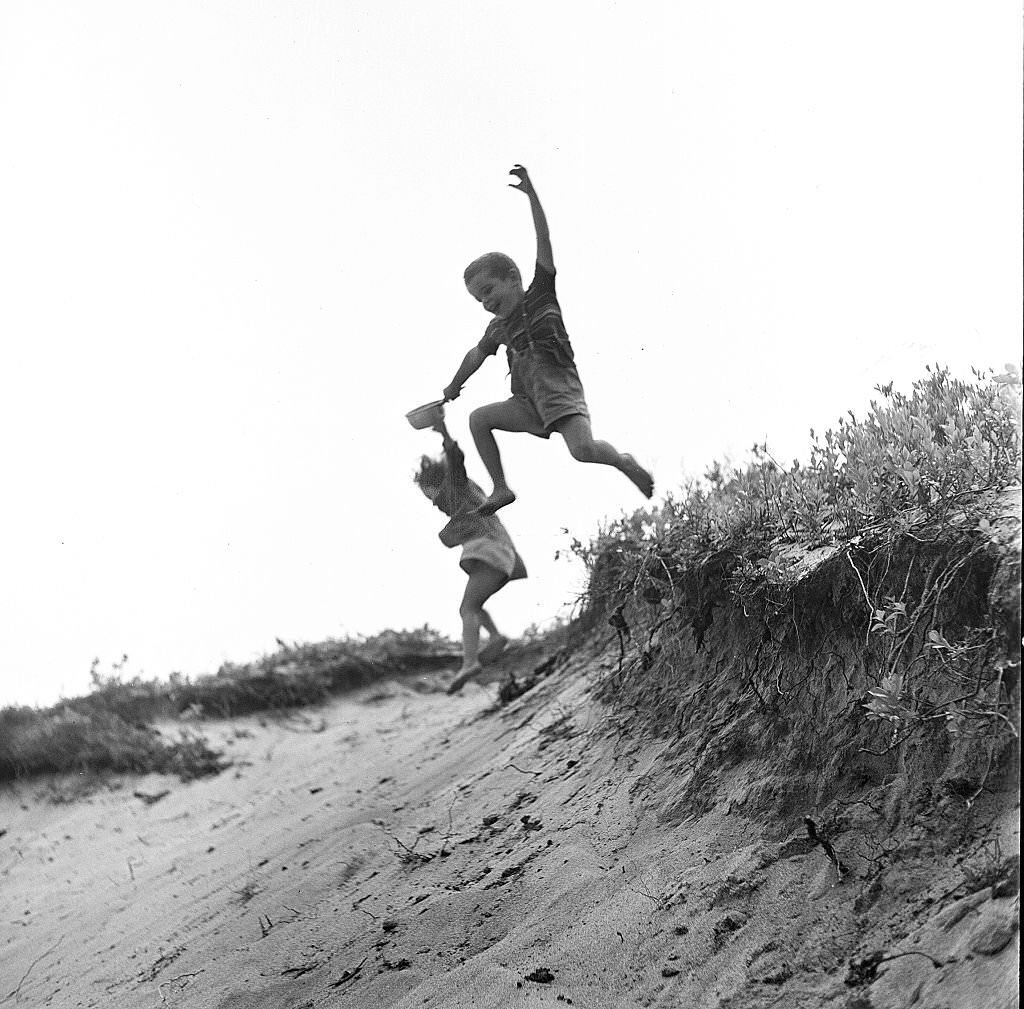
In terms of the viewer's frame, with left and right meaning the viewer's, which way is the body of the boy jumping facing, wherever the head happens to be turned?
facing the viewer and to the left of the viewer

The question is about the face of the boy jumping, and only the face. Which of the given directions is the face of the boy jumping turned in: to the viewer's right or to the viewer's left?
to the viewer's left

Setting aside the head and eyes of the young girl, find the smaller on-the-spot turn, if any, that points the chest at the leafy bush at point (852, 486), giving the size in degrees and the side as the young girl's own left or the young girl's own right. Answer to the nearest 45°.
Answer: approximately 135° to the young girl's own left

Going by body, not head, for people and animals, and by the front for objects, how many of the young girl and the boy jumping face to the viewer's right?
0

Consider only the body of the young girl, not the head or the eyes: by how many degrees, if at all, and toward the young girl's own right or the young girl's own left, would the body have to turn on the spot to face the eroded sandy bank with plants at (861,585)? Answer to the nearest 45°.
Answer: approximately 135° to the young girl's own left

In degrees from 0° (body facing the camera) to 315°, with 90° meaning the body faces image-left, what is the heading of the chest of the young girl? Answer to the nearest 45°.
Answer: approximately 90°
